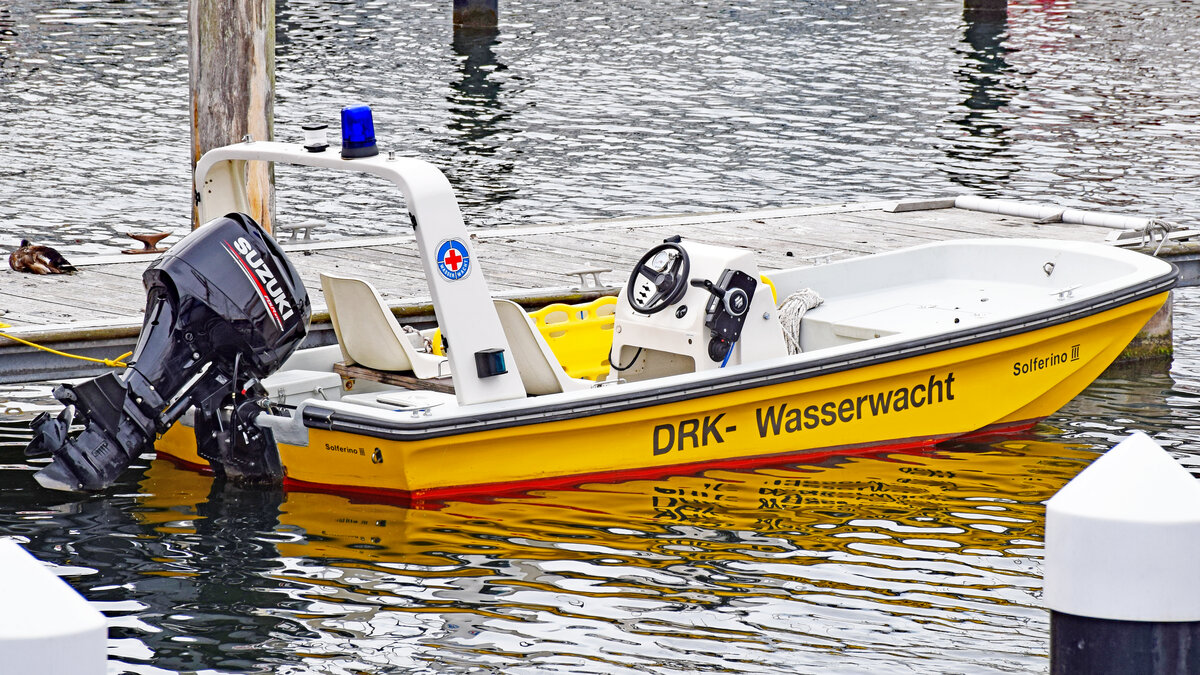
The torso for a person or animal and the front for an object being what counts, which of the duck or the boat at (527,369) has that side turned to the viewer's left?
the duck

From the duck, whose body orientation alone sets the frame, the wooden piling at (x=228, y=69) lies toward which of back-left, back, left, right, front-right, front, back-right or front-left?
back-right

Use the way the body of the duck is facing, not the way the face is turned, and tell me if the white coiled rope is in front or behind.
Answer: behind

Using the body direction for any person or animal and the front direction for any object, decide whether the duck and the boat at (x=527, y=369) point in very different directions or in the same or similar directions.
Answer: very different directions

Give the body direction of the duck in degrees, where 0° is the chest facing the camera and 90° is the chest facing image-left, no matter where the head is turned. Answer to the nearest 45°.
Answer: approximately 90°

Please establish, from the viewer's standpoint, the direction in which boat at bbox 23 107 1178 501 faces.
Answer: facing away from the viewer and to the right of the viewer

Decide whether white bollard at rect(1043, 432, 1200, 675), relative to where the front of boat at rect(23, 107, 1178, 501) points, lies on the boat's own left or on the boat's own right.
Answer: on the boat's own right

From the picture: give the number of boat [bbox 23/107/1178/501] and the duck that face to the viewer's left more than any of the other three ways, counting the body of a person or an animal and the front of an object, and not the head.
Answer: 1

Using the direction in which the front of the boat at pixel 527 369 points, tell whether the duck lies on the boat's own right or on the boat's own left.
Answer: on the boat's own left

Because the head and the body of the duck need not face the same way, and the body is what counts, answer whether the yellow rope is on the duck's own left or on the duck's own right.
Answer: on the duck's own left

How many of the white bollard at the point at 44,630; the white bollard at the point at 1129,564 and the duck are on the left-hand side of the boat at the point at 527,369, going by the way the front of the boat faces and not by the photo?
1
